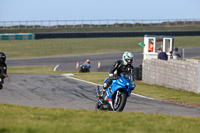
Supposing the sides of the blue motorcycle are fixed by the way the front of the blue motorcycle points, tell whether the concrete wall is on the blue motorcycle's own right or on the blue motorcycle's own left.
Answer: on the blue motorcycle's own left

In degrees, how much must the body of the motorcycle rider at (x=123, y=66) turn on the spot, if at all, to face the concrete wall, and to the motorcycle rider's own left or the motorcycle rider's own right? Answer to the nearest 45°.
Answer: approximately 135° to the motorcycle rider's own left
